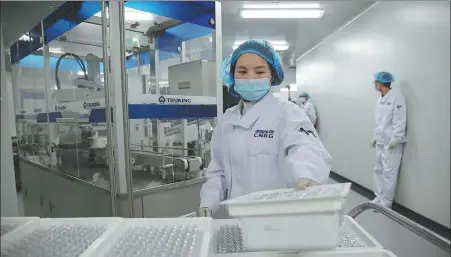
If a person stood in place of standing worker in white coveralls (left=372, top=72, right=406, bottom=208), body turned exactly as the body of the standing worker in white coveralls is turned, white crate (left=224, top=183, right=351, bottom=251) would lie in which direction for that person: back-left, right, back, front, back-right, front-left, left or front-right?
front-left

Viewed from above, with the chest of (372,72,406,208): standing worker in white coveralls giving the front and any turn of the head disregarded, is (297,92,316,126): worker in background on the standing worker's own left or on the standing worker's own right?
on the standing worker's own right

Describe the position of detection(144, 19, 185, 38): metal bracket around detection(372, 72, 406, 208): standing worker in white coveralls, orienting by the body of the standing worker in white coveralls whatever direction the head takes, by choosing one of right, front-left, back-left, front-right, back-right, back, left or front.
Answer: front

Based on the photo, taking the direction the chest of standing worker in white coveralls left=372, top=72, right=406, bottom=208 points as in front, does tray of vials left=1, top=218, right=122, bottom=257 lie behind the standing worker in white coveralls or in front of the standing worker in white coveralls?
in front

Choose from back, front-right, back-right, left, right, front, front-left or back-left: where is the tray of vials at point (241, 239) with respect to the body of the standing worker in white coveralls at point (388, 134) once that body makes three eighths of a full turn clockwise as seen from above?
back

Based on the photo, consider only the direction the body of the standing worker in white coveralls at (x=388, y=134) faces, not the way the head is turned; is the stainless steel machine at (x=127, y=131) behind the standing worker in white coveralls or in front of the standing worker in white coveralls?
in front

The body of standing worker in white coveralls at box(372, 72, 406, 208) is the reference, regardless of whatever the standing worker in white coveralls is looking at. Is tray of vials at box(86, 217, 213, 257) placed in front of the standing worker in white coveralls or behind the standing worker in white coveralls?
in front

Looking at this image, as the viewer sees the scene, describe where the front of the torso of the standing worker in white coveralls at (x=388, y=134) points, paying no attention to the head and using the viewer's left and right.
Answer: facing the viewer and to the left of the viewer

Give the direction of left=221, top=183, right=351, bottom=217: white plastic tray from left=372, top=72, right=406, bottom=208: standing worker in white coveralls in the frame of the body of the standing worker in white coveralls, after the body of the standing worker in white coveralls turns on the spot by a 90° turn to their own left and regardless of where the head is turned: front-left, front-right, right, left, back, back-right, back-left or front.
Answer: front-right
